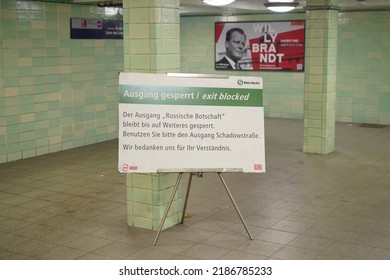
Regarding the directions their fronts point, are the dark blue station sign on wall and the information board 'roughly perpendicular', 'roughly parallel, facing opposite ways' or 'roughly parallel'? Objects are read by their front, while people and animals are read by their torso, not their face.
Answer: roughly parallel

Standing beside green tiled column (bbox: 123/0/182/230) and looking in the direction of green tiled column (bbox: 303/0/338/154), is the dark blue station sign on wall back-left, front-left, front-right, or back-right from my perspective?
front-left

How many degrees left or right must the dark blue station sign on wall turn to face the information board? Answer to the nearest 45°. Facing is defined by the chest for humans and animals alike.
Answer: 0° — it already faces it

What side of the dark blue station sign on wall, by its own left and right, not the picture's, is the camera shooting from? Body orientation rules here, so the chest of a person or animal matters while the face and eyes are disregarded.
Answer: front

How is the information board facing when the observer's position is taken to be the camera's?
facing the viewer

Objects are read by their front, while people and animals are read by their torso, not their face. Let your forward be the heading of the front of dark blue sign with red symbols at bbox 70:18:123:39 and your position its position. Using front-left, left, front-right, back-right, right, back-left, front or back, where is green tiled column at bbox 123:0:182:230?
front

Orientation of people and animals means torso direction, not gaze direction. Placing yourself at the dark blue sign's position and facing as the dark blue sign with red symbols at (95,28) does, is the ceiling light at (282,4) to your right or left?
on your left

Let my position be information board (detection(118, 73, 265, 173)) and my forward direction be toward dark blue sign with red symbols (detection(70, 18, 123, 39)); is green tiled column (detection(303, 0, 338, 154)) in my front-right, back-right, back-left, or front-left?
front-right

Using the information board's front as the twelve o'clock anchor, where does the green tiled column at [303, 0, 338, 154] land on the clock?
The green tiled column is roughly at 7 o'clock from the information board.

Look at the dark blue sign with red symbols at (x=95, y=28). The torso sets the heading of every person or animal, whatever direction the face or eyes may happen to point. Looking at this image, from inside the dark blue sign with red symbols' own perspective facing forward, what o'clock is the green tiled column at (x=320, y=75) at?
The green tiled column is roughly at 10 o'clock from the dark blue sign with red symbols.

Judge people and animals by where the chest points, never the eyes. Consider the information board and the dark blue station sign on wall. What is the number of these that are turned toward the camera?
2
